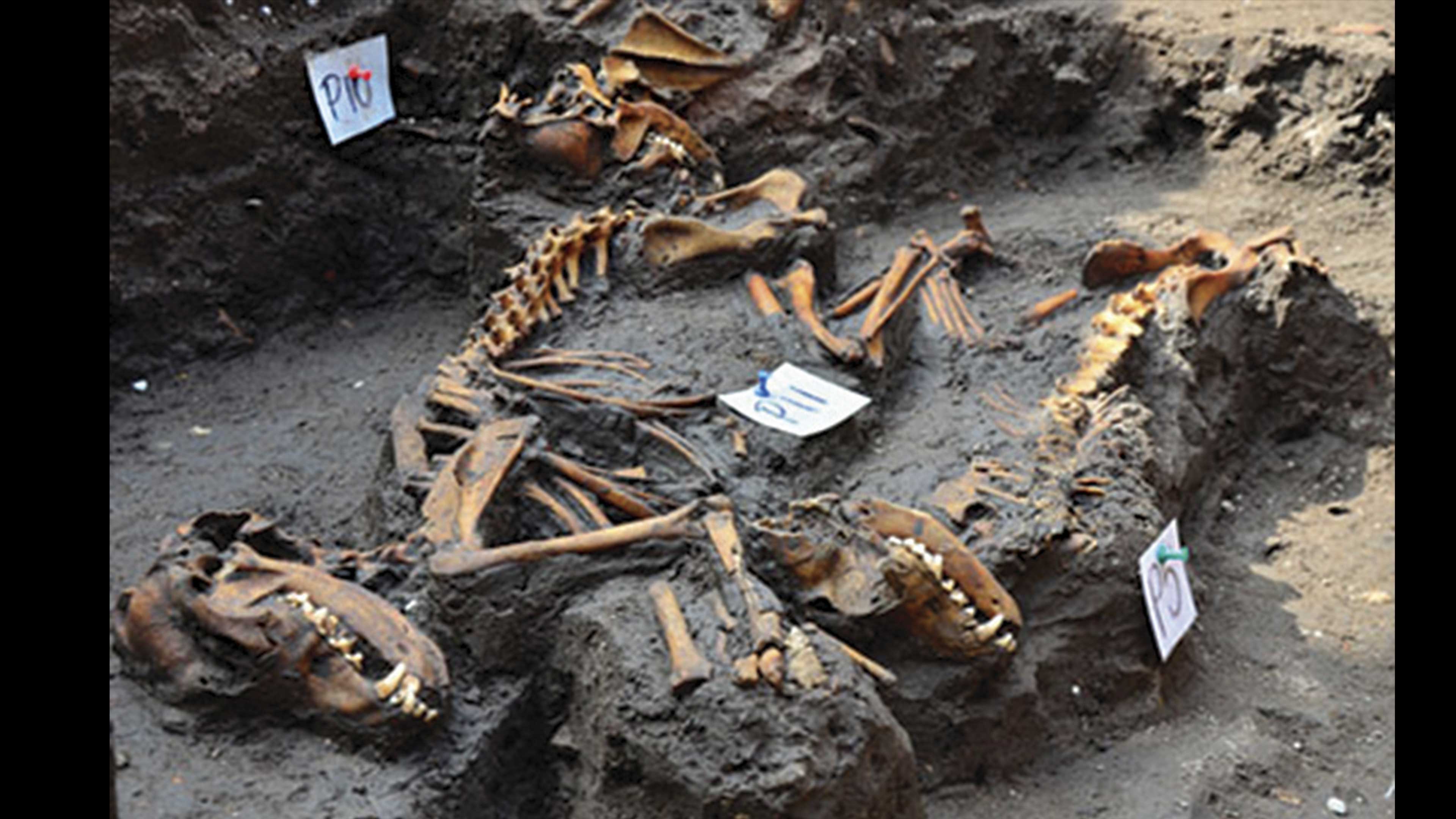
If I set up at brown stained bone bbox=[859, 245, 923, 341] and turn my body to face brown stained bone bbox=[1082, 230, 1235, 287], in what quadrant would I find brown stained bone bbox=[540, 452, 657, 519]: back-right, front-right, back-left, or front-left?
back-right

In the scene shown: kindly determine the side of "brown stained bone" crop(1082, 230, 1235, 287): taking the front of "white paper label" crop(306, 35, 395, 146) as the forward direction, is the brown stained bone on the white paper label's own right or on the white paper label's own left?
on the white paper label's own left

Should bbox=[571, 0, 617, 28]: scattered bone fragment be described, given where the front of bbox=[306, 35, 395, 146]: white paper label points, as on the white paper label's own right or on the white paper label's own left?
on the white paper label's own left

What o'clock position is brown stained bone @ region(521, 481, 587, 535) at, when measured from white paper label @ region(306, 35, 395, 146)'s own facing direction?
The brown stained bone is roughly at 12 o'clock from the white paper label.

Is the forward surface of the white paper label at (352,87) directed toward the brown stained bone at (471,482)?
yes

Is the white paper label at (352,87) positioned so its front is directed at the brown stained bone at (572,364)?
yes

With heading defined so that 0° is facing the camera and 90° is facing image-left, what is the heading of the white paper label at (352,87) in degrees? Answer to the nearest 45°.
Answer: approximately 0°

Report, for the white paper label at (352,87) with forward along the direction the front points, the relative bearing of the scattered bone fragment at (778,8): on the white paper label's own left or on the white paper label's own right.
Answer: on the white paper label's own left

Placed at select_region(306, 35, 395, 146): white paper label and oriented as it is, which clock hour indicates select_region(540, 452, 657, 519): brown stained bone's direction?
The brown stained bone is roughly at 12 o'clock from the white paper label.
